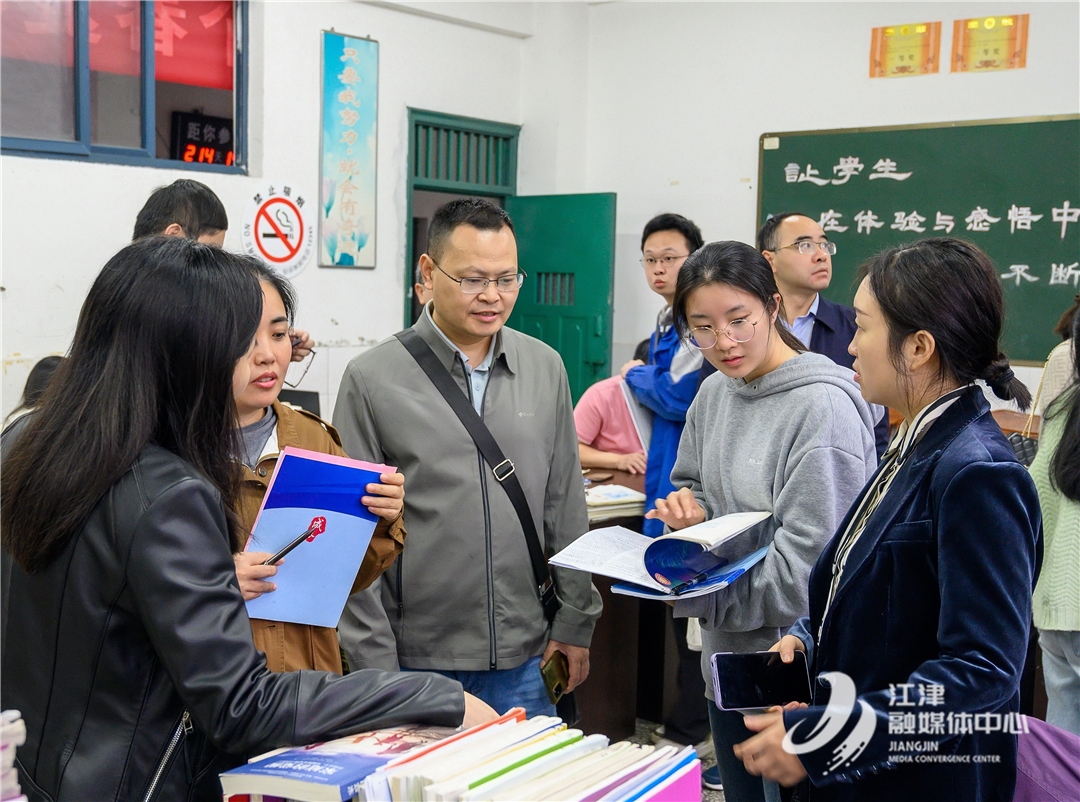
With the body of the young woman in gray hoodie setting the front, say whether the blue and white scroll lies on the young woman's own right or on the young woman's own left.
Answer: on the young woman's own right

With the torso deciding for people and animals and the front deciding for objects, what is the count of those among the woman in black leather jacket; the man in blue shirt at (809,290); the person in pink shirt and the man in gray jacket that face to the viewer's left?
0

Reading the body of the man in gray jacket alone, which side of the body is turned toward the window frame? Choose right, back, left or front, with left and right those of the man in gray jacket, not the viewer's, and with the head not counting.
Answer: back

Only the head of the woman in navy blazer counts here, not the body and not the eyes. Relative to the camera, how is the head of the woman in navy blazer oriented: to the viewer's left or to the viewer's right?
to the viewer's left

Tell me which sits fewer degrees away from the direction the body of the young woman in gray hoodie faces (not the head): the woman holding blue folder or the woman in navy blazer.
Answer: the woman holding blue folder

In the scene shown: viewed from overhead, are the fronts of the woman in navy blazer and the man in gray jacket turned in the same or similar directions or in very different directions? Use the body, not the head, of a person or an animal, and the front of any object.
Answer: very different directions

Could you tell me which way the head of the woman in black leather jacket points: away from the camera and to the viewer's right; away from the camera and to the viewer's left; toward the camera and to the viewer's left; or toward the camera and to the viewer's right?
away from the camera and to the viewer's right

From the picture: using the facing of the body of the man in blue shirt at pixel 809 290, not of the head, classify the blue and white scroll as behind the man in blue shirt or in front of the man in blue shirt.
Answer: behind

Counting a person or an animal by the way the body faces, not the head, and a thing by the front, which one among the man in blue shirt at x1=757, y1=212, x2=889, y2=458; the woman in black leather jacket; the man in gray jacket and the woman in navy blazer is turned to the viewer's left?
the woman in navy blazer

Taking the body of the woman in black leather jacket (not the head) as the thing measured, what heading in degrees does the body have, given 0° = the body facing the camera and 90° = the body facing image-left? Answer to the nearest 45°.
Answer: approximately 225°

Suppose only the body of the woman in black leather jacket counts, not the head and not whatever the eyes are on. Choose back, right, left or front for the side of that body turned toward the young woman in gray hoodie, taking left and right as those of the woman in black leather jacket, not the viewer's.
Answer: front

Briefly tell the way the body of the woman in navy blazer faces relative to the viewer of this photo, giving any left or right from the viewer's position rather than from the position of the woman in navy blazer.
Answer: facing to the left of the viewer

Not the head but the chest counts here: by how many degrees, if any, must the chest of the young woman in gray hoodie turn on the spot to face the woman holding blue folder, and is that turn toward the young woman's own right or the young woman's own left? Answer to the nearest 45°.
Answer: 0° — they already face them

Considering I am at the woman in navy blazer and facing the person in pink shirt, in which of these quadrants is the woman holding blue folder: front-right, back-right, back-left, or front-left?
front-left
